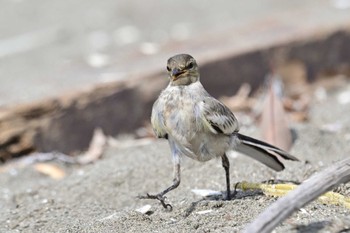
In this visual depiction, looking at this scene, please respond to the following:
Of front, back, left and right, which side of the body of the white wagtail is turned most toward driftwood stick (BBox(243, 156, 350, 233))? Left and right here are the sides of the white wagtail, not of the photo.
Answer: left

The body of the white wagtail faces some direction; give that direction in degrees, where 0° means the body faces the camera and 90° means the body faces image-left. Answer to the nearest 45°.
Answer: approximately 45°

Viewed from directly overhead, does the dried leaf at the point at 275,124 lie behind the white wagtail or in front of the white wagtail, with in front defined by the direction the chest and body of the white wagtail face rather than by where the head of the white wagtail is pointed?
behind

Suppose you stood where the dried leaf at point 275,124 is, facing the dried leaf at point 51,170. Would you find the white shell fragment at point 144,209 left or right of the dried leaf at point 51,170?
left

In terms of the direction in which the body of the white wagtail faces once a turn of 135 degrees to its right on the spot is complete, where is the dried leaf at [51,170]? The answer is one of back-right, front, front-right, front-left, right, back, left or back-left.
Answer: front-left

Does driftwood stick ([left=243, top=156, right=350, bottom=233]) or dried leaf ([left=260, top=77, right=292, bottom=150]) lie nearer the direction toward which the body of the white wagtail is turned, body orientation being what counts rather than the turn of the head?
the driftwood stick
